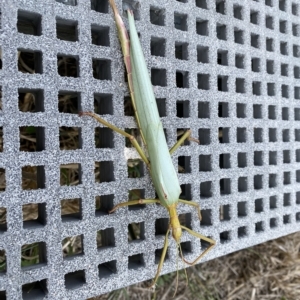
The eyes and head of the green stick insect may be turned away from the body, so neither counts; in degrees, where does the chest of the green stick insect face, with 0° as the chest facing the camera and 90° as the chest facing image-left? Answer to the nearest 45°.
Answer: approximately 0°
